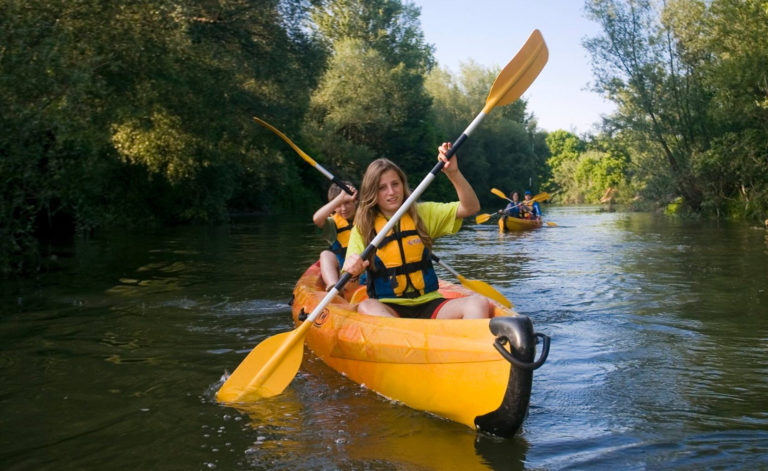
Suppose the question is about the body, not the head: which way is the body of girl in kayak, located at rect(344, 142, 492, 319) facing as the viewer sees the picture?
toward the camera

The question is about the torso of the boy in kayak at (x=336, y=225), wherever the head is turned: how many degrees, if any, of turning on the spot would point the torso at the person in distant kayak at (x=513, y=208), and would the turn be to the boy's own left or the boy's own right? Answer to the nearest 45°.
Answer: approximately 135° to the boy's own left

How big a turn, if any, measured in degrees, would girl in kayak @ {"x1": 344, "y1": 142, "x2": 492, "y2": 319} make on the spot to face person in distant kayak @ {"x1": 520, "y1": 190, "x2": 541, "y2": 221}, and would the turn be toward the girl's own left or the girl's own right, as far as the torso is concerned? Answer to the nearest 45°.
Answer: approximately 180°

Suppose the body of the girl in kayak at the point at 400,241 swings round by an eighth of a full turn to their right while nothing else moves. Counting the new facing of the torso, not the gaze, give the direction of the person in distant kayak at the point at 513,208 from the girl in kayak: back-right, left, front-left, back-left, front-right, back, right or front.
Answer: back-right

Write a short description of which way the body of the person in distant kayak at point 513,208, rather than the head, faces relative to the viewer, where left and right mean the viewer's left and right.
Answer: facing the viewer

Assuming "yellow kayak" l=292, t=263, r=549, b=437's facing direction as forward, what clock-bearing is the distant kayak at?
The distant kayak is roughly at 8 o'clock from the yellow kayak.

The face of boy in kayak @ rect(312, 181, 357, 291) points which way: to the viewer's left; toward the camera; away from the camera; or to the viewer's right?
toward the camera

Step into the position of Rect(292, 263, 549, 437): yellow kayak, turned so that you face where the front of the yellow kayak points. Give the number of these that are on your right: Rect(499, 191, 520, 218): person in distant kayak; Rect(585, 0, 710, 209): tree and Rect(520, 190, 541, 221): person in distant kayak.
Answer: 0

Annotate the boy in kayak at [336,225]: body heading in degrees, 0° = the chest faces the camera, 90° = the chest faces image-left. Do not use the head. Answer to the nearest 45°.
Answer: approximately 315°

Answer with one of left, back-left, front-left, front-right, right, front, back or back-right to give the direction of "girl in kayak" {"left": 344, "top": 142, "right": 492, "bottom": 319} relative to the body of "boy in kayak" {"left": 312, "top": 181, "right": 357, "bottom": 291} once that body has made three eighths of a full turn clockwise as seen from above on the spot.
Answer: left

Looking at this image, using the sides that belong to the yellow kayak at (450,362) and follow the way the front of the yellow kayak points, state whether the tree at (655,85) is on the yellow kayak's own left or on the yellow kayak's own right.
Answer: on the yellow kayak's own left

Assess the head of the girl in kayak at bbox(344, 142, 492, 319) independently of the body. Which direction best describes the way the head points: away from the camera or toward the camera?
toward the camera

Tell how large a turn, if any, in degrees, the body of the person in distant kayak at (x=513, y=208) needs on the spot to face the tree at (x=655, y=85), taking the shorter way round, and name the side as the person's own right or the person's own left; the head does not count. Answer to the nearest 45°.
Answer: approximately 135° to the person's own left
